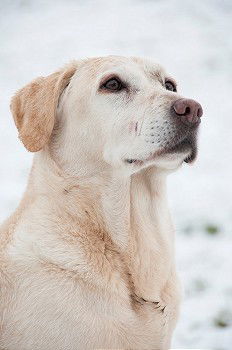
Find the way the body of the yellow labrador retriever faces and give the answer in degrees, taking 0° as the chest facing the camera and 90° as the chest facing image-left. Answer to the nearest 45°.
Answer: approximately 315°
